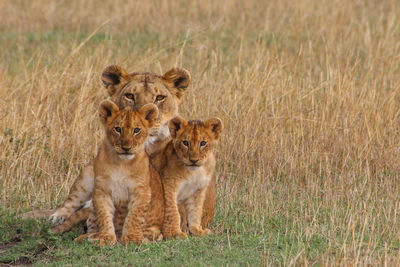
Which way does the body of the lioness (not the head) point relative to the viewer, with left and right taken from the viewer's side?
facing the viewer

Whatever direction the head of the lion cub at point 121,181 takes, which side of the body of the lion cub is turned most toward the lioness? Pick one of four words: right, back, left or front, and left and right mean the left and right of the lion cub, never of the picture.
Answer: back

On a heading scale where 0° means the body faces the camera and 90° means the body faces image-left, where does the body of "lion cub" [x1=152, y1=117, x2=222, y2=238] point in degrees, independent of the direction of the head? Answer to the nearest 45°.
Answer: approximately 315°

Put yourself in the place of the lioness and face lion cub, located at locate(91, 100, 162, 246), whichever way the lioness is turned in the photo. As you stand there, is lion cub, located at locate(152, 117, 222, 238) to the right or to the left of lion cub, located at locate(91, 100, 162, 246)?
left

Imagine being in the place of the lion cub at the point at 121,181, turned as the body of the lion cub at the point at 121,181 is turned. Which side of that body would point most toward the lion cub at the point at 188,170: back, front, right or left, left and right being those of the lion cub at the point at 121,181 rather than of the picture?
left

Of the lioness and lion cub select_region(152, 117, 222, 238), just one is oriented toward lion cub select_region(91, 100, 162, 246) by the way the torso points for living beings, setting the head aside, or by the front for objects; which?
the lioness
